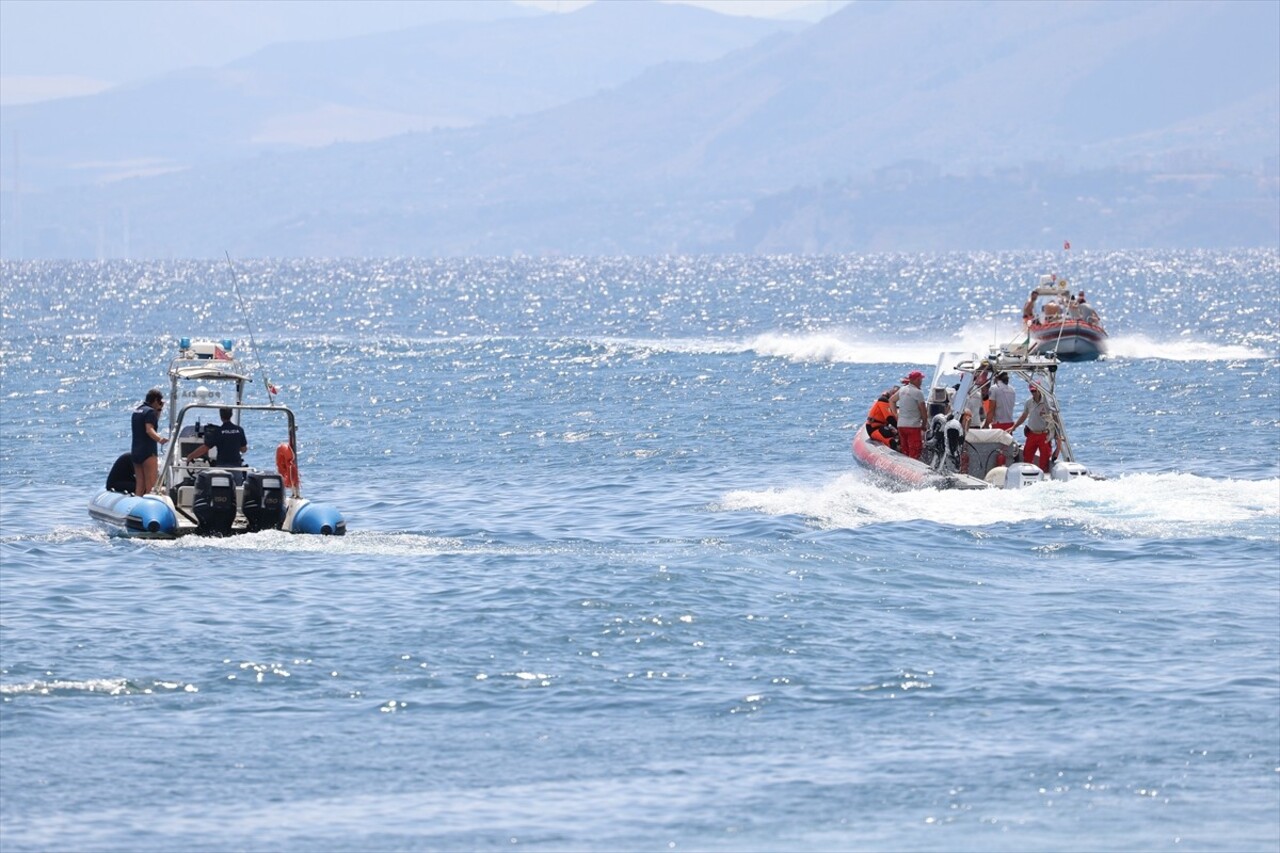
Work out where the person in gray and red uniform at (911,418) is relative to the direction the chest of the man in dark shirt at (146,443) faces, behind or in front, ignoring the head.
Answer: in front

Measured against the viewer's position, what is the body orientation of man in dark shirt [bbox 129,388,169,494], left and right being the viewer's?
facing away from the viewer and to the right of the viewer

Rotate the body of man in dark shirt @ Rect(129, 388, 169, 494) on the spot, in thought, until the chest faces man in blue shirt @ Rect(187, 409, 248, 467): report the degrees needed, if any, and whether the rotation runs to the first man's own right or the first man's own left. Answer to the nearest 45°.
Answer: approximately 45° to the first man's own right

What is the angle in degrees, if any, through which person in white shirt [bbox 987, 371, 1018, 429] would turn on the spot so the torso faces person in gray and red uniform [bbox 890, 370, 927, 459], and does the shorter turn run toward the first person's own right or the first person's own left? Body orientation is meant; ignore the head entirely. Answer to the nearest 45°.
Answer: approximately 45° to the first person's own left

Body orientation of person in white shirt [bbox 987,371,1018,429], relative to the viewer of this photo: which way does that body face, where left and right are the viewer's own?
facing away from the viewer and to the left of the viewer

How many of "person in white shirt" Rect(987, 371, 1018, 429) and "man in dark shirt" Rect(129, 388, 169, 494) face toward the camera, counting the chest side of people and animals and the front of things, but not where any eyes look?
0

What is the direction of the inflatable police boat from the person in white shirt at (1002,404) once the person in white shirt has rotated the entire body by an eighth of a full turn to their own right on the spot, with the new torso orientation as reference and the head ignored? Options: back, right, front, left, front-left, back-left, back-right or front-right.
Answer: back-left

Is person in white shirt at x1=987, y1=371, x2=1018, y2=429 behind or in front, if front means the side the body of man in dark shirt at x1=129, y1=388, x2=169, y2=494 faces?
in front

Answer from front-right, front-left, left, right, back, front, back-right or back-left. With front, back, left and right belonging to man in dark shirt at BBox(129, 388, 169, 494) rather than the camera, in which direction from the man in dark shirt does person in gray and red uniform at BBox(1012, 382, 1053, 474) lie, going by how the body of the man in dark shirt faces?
front-right
